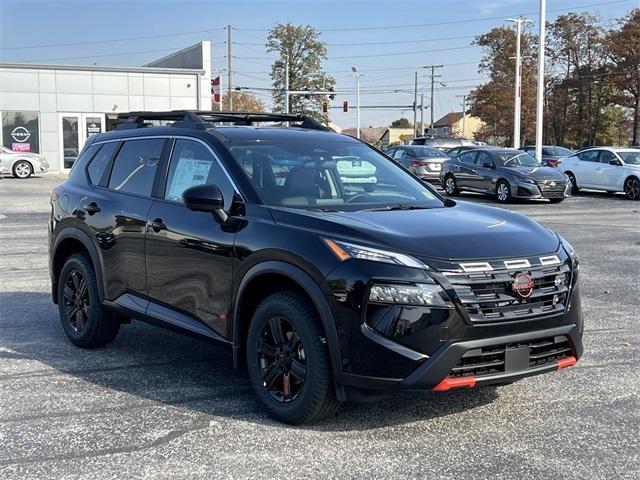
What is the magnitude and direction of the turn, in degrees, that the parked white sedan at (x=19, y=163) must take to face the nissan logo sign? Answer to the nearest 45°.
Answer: approximately 90° to its left

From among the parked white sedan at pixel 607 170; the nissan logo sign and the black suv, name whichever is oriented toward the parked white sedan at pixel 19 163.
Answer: the nissan logo sign

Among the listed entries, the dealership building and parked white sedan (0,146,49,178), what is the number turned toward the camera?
1

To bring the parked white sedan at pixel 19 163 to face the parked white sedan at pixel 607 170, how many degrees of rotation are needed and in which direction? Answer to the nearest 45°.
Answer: approximately 45° to its right

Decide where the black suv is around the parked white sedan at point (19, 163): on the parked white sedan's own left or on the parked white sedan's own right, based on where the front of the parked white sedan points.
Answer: on the parked white sedan's own right

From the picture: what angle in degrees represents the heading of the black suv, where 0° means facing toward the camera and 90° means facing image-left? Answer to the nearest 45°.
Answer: approximately 315°

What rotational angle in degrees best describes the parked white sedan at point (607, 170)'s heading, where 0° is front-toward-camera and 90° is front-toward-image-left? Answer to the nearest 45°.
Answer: approximately 315°

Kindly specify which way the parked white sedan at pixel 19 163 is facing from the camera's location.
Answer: facing to the right of the viewer

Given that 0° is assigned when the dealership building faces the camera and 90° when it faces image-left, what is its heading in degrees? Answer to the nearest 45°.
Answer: approximately 0°

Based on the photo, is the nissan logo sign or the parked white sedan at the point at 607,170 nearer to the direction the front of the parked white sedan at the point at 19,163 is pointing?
the parked white sedan
